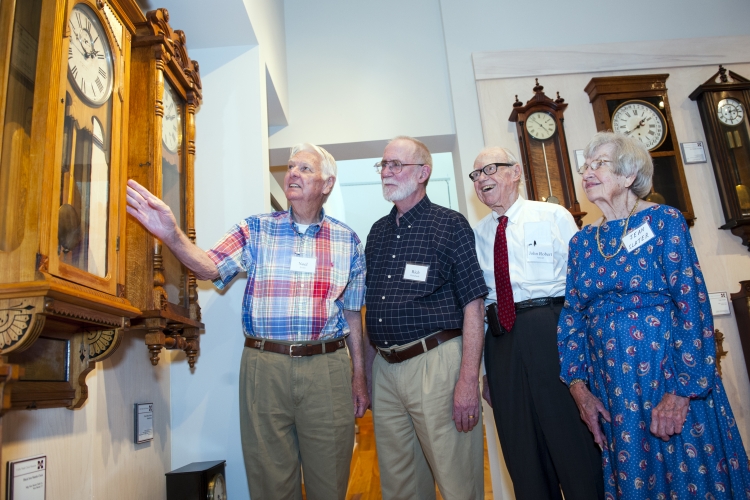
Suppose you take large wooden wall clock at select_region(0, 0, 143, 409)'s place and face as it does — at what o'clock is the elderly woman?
The elderly woman is roughly at 11 o'clock from the large wooden wall clock.

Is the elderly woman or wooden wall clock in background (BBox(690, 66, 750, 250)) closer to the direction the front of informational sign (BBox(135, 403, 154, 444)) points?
the elderly woman

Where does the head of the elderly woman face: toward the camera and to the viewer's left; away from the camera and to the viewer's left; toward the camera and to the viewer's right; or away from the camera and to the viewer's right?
toward the camera and to the viewer's left

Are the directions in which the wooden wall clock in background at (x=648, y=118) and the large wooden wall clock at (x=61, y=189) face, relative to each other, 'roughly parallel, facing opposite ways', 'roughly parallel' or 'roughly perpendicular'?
roughly perpendicular

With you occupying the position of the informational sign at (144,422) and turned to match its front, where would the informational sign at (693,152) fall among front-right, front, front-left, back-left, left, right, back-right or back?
front-left

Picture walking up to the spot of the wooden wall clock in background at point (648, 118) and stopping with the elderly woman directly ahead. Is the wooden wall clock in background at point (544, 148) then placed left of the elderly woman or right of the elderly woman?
right

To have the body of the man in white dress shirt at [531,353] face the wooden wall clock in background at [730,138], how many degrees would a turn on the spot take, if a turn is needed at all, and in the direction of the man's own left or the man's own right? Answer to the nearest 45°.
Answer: approximately 180°

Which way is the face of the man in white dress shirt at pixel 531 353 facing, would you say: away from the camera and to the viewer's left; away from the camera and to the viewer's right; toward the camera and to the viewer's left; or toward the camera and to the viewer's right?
toward the camera and to the viewer's left

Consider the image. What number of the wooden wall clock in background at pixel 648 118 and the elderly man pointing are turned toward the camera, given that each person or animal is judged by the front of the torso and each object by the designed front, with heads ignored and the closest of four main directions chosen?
2

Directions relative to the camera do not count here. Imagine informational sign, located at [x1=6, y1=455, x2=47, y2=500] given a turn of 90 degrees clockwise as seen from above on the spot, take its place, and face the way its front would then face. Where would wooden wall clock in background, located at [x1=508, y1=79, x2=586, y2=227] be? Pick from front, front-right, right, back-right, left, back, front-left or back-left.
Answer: back-left

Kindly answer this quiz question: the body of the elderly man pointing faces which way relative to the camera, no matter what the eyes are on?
toward the camera

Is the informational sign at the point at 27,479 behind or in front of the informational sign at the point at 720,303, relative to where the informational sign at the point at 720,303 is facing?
in front

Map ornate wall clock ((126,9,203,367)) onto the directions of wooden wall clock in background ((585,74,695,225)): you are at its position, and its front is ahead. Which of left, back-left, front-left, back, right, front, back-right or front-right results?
front-right
